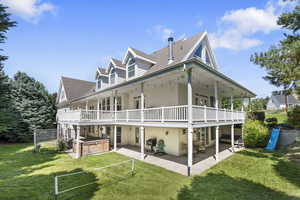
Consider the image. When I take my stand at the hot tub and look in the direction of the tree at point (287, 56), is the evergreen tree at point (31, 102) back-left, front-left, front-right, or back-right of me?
back-left
